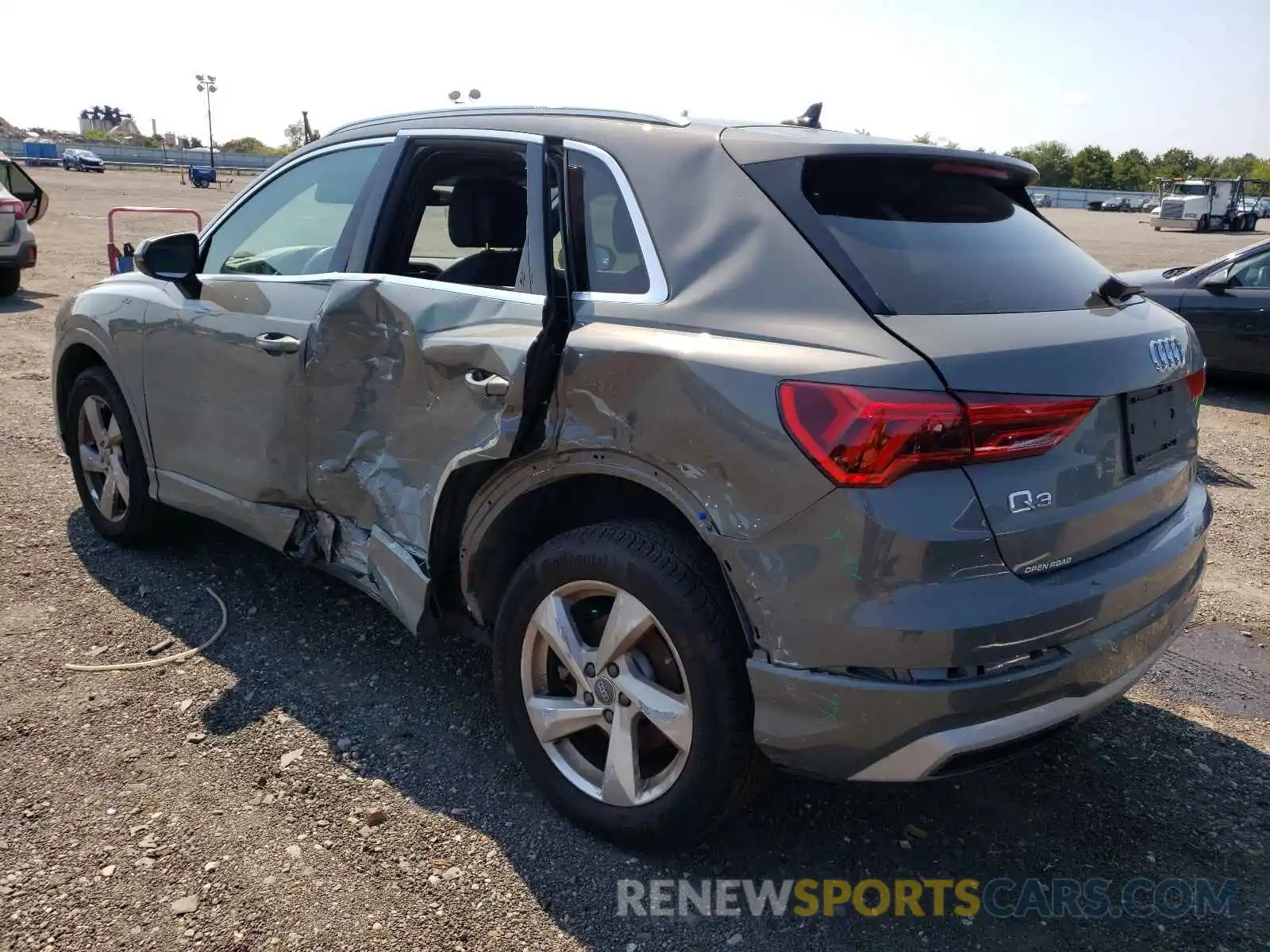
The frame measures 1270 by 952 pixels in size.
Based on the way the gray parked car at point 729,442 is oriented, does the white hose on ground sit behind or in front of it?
in front

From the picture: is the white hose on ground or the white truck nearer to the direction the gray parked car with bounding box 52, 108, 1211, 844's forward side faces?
the white hose on ground

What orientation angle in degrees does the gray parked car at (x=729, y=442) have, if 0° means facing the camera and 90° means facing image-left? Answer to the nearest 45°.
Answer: approximately 135°

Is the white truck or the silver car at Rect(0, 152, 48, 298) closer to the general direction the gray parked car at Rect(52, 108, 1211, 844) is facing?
the silver car

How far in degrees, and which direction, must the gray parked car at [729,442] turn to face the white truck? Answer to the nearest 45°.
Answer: approximately 90° to its right

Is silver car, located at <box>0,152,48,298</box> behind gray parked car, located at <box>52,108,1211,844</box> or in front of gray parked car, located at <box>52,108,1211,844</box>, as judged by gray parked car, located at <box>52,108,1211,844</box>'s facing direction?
in front
